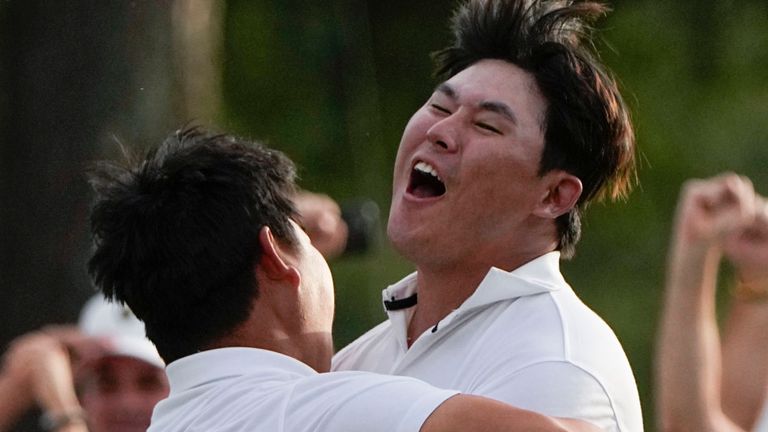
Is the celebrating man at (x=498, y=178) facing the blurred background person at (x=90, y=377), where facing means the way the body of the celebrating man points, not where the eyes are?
no

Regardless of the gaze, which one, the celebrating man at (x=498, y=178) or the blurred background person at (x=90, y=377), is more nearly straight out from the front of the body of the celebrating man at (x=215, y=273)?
the celebrating man

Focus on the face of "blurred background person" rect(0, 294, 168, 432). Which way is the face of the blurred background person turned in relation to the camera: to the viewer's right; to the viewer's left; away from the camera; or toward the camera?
toward the camera

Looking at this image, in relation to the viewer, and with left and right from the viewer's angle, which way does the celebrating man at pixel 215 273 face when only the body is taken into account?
facing away from the viewer and to the right of the viewer

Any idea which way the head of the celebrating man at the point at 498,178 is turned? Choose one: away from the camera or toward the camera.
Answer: toward the camera

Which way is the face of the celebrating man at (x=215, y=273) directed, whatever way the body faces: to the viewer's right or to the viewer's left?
to the viewer's right

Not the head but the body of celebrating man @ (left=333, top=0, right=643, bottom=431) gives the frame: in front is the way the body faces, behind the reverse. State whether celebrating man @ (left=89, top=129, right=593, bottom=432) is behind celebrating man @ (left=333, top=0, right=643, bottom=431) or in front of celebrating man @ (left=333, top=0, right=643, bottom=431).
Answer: in front

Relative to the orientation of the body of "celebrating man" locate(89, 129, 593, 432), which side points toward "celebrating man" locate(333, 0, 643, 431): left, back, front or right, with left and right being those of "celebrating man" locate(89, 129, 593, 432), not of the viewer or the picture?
front

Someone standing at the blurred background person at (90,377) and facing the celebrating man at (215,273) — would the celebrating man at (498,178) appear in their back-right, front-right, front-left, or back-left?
front-left

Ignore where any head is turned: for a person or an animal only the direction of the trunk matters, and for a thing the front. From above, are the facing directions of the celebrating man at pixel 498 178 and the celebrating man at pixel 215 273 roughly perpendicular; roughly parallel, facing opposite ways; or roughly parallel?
roughly parallel, facing opposite ways

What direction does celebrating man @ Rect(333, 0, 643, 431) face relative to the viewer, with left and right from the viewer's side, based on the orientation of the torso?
facing the viewer and to the left of the viewer
